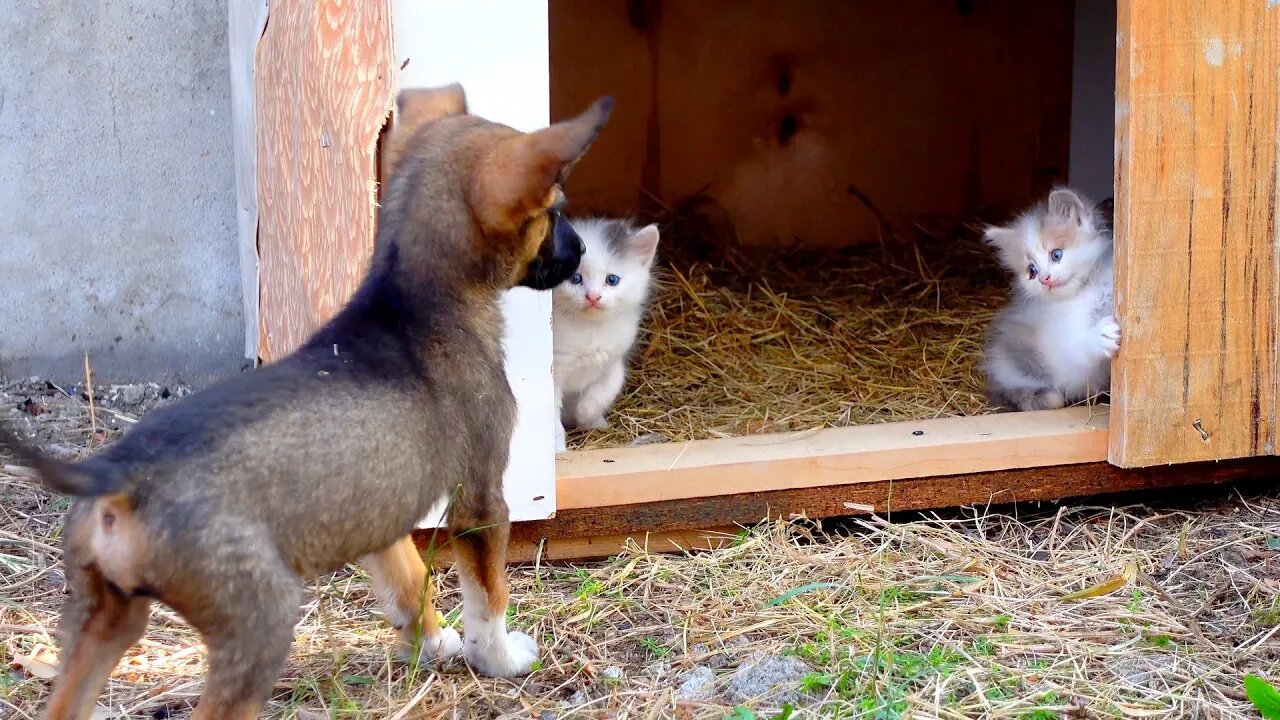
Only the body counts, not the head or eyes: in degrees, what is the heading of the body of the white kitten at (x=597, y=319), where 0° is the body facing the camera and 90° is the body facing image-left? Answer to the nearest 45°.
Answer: approximately 0°

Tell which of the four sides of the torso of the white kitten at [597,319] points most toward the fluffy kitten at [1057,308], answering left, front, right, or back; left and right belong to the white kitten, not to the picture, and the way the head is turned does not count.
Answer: left

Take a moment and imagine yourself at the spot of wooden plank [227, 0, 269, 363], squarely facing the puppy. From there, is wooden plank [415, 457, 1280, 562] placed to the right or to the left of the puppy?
left

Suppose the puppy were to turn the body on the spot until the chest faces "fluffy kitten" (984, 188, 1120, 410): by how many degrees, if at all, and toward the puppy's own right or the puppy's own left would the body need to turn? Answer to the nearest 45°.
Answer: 0° — it already faces it

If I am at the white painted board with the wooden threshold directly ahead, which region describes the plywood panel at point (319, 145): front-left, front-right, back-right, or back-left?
back-left

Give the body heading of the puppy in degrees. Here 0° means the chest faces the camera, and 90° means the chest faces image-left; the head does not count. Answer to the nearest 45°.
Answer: approximately 225°

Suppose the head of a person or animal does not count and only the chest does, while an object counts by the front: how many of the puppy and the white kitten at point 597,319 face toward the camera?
1
